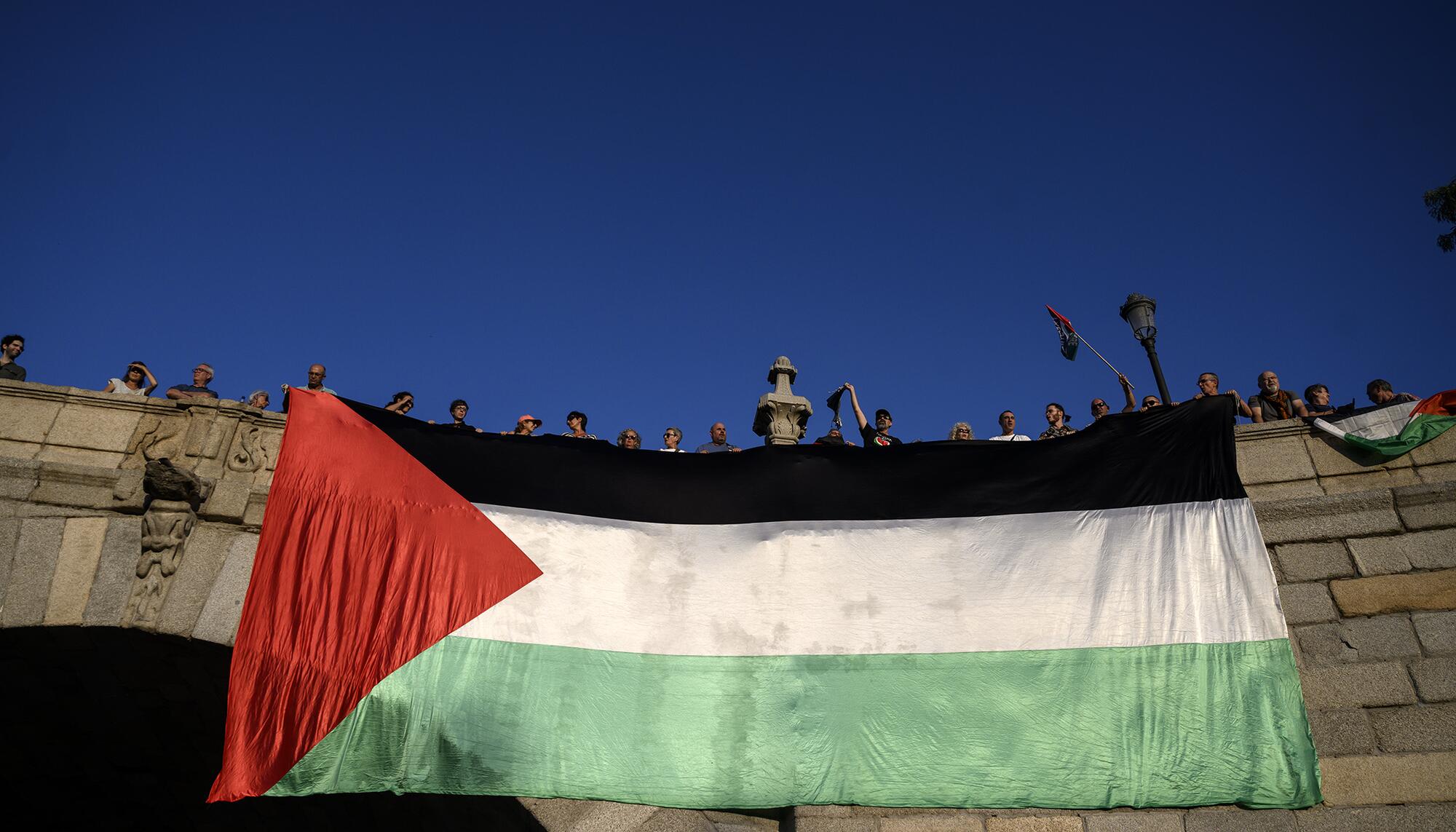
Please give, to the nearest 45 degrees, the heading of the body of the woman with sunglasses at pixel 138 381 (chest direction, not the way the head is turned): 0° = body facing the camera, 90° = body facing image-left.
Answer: approximately 0°

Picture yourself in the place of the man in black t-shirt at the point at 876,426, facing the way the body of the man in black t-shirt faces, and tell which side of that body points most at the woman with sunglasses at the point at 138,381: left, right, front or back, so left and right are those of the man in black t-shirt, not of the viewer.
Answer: right

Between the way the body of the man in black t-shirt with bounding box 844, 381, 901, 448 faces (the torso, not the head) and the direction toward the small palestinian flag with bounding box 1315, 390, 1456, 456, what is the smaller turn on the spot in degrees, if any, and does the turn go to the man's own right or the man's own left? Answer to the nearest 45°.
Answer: approximately 90° to the man's own left

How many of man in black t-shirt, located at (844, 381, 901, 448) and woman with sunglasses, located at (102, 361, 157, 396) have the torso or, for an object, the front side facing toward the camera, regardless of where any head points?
2

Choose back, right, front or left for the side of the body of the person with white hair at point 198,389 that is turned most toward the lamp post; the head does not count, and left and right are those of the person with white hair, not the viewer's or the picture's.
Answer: left

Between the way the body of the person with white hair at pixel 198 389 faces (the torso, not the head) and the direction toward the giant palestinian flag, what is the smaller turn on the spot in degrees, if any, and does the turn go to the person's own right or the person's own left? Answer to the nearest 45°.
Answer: approximately 90° to the person's own left

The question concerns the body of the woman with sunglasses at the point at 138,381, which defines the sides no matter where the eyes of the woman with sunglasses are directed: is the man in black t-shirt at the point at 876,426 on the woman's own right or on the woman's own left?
on the woman's own left

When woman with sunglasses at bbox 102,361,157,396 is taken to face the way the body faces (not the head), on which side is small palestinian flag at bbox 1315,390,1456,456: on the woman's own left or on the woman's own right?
on the woman's own left

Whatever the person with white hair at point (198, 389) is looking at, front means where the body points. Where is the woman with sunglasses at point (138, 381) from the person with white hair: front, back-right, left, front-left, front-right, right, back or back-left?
right

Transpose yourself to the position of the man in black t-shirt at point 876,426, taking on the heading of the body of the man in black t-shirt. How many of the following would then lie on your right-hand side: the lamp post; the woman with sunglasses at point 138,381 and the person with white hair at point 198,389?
2
